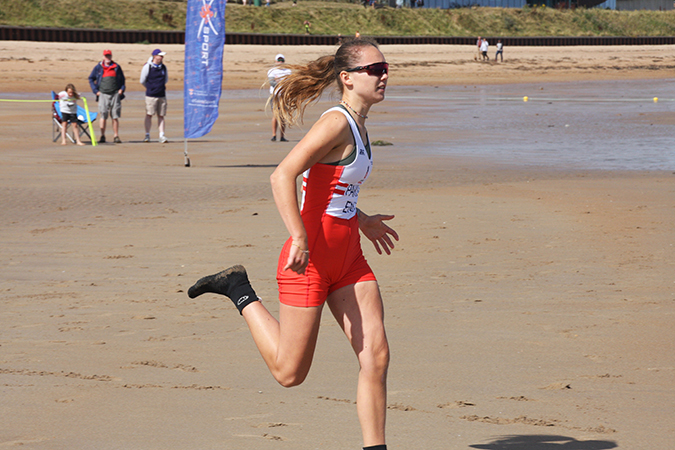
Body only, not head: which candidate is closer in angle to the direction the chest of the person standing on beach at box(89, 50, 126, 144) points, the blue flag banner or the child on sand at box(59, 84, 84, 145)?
the blue flag banner

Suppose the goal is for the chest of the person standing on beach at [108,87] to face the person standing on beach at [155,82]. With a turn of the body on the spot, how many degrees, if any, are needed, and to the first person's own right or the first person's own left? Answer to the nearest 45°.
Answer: approximately 45° to the first person's own left

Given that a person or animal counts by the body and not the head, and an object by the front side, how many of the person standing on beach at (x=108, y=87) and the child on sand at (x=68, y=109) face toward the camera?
2

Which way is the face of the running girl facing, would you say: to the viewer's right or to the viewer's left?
to the viewer's right

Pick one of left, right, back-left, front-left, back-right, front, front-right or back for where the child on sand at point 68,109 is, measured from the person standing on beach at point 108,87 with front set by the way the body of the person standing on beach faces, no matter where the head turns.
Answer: right

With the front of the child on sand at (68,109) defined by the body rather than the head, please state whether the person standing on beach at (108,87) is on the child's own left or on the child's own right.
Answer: on the child's own left

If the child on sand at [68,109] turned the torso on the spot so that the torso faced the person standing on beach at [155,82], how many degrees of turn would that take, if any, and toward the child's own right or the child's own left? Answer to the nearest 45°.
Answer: approximately 45° to the child's own left

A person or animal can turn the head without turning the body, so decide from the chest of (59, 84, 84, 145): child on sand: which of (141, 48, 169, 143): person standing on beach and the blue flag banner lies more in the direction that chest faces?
the blue flag banner

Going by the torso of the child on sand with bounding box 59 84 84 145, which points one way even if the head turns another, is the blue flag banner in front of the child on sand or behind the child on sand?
in front

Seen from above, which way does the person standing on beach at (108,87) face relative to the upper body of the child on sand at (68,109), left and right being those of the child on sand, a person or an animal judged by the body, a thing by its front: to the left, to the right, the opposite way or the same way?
the same way

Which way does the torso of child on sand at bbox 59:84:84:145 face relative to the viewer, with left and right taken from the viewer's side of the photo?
facing the viewer
